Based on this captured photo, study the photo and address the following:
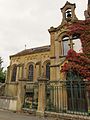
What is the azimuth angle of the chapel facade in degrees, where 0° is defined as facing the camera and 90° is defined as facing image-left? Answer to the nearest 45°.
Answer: approximately 315°

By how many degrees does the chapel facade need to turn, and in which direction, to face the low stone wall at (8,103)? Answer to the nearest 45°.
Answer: approximately 135° to its right

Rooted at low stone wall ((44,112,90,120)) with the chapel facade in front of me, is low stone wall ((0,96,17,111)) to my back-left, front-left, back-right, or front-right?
front-left

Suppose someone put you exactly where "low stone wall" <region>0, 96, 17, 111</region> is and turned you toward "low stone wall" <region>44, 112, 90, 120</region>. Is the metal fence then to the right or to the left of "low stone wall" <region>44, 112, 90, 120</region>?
left

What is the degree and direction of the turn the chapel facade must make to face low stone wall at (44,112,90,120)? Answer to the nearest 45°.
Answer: approximately 45° to its right
